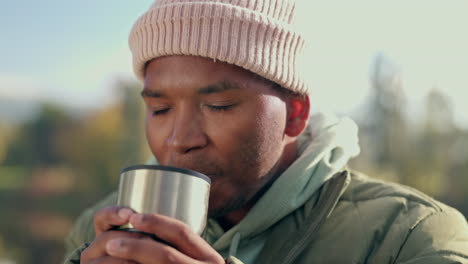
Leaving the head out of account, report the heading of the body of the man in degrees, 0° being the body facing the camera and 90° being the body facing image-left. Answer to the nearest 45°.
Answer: approximately 45°
